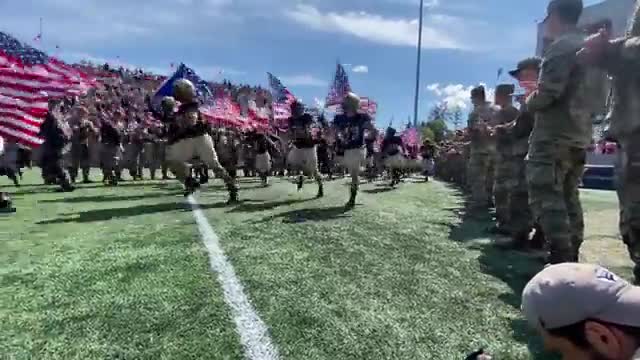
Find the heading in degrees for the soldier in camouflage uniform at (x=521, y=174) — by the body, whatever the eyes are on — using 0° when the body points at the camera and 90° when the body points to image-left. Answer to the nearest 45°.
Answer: approximately 90°

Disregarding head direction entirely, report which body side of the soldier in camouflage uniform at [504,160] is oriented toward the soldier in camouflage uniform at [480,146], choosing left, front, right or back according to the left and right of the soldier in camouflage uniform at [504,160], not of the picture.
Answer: right

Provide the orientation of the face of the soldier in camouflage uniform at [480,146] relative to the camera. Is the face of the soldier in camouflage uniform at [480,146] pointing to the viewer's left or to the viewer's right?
to the viewer's left

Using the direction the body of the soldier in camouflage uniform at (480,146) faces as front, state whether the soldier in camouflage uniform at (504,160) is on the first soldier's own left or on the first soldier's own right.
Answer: on the first soldier's own left

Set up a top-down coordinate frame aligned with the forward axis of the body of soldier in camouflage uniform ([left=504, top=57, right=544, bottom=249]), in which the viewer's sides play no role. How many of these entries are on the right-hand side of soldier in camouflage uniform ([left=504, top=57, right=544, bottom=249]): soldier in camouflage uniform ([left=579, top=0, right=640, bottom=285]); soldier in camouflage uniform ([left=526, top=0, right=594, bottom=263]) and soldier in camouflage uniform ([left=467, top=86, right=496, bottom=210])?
1

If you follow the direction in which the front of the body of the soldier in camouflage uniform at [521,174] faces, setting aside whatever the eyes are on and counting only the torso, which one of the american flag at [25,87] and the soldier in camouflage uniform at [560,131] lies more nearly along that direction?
the american flag

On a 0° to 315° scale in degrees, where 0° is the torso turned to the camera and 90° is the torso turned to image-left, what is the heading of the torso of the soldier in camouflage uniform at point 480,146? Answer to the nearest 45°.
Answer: approximately 90°

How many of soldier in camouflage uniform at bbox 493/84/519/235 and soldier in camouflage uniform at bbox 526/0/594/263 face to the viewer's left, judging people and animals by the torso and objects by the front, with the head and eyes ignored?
2

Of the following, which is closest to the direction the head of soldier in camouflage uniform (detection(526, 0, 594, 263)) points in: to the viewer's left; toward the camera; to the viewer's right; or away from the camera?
to the viewer's left

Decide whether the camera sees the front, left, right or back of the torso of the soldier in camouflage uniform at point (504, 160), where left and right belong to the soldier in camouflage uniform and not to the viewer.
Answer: left

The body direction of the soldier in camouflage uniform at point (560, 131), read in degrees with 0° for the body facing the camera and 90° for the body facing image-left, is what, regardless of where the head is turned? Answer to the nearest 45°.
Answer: approximately 90°
